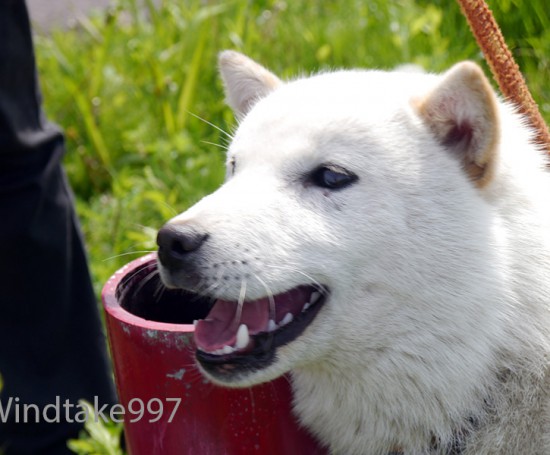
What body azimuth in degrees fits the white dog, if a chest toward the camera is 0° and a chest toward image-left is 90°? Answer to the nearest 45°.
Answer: approximately 45°
